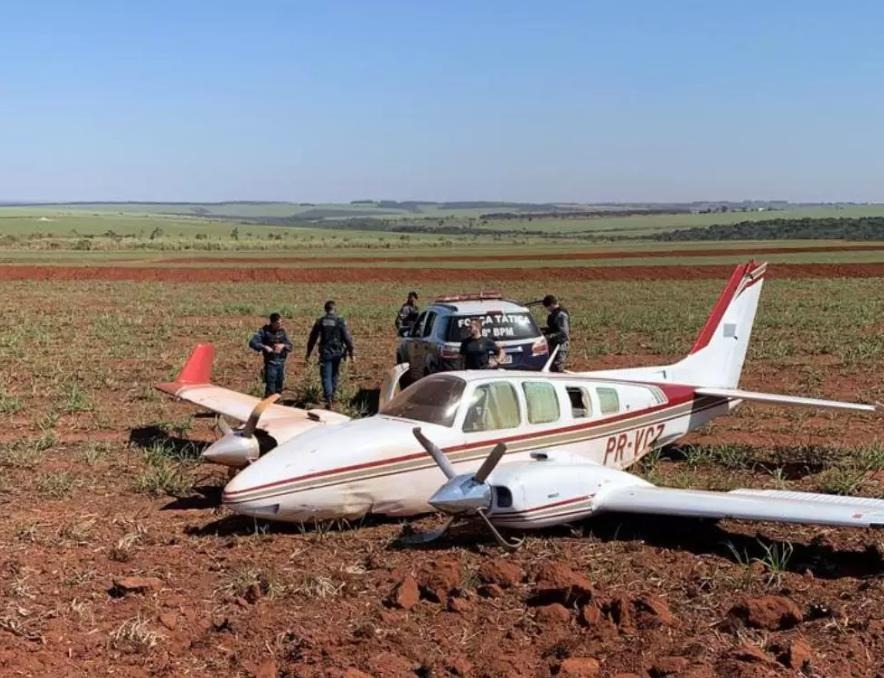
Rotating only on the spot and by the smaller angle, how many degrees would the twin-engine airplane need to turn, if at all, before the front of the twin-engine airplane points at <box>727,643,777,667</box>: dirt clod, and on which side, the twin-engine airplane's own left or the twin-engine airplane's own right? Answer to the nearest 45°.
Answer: approximately 90° to the twin-engine airplane's own left

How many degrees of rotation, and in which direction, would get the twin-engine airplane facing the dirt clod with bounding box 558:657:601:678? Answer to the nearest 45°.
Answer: approximately 45° to its left

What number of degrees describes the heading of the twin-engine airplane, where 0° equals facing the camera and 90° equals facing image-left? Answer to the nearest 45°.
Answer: approximately 45°

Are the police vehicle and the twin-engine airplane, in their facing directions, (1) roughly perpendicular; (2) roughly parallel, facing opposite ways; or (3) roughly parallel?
roughly perpendicular

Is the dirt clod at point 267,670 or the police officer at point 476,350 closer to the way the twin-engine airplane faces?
the dirt clod
